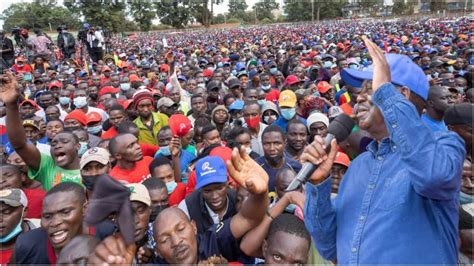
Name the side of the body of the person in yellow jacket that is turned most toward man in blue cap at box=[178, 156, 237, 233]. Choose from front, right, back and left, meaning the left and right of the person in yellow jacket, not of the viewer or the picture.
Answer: front

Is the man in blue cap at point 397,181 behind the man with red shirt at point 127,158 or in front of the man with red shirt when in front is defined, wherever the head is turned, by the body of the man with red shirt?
in front

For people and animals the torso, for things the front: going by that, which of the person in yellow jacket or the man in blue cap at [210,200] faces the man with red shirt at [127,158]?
the person in yellow jacket

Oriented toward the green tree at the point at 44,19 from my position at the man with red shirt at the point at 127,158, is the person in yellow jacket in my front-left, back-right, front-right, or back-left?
front-right

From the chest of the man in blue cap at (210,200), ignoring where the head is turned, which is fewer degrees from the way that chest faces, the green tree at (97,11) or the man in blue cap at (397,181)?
the man in blue cap

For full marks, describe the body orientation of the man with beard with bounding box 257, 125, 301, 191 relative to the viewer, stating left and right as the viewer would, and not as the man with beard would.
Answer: facing the viewer

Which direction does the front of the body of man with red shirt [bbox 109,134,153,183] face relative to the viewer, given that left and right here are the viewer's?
facing the viewer and to the right of the viewer

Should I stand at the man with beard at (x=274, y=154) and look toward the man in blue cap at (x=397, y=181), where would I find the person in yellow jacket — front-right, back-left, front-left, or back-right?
back-right

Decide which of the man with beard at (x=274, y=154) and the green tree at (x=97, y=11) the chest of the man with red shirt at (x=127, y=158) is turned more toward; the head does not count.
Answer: the man with beard

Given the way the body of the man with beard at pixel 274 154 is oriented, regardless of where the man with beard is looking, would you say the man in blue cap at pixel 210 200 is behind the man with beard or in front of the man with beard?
in front

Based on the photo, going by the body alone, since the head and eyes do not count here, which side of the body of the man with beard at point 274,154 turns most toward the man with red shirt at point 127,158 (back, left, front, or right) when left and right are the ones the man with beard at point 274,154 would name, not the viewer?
right
